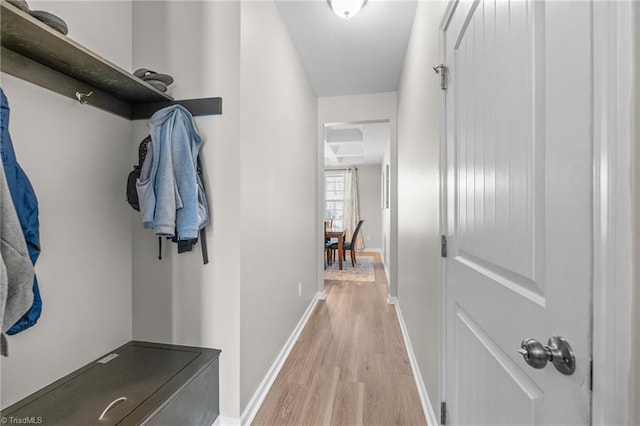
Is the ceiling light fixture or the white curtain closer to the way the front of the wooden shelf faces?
the ceiling light fixture

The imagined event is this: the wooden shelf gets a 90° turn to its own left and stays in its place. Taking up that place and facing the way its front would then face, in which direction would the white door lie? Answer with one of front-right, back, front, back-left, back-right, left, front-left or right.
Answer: right

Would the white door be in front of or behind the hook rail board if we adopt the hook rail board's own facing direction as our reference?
in front

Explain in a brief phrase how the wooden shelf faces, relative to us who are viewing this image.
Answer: facing the viewer and to the right of the viewer

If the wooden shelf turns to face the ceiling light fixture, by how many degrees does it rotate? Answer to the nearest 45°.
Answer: approximately 45° to its left

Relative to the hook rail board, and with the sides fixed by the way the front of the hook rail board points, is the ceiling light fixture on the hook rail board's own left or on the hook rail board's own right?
on the hook rail board's own left
